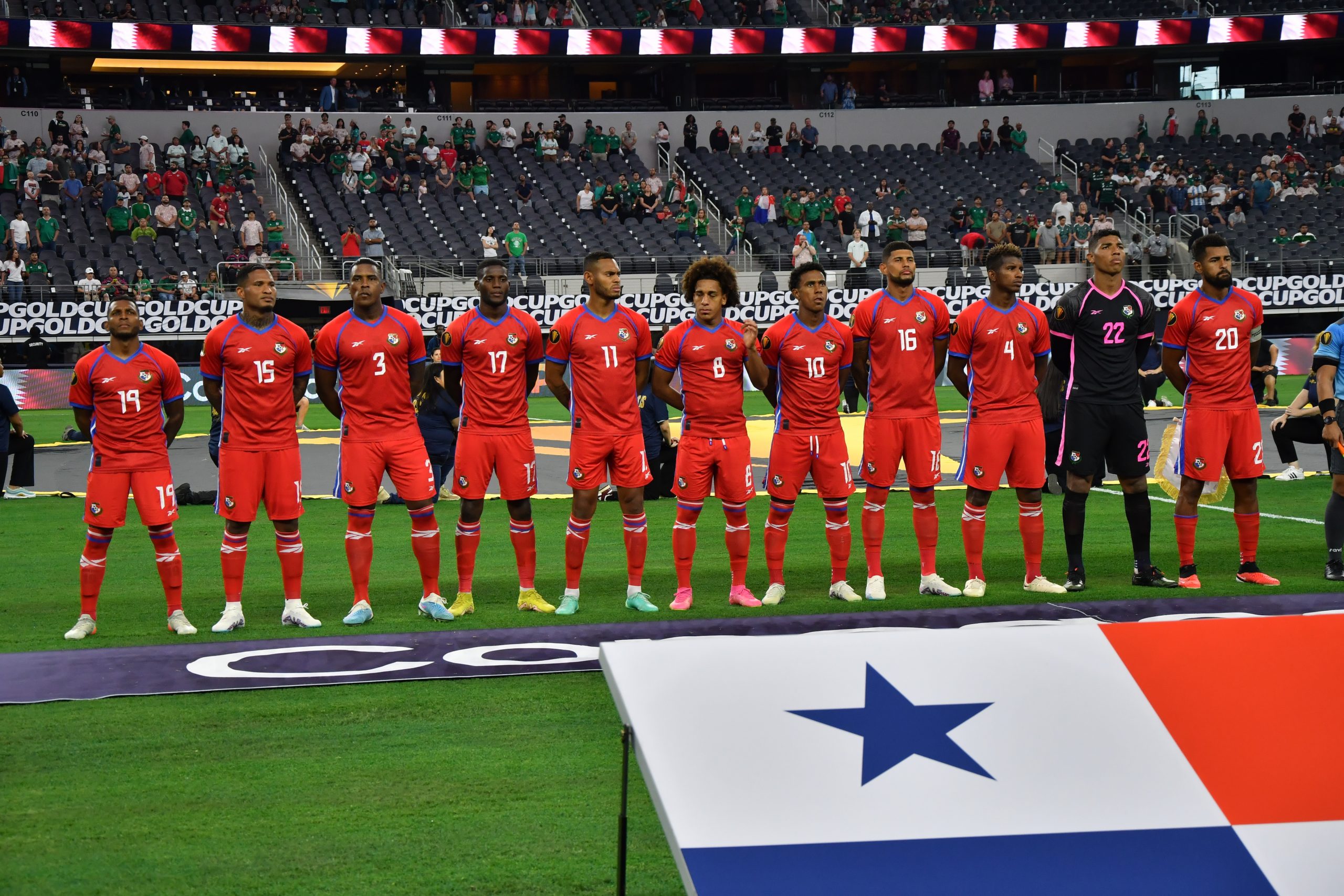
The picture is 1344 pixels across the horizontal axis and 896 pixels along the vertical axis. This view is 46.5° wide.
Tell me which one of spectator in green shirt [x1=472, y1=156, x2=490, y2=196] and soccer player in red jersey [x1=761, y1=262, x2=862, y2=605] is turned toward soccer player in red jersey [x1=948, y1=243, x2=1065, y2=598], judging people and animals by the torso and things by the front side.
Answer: the spectator in green shirt

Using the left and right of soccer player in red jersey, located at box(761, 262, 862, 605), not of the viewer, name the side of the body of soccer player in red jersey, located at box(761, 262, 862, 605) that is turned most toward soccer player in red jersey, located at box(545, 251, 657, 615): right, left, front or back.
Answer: right

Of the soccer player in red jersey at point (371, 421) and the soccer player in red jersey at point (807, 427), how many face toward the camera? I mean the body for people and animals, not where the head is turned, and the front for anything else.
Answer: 2

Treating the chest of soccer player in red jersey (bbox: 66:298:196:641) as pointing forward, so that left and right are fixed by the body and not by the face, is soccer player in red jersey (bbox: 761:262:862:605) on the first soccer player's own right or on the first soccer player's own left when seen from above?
on the first soccer player's own left

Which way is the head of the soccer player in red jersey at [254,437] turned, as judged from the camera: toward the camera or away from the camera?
toward the camera

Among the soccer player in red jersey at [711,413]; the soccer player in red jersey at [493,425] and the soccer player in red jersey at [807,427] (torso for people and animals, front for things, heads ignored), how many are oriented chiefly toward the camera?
3

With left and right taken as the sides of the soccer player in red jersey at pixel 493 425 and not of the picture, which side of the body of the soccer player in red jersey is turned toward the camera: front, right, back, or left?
front

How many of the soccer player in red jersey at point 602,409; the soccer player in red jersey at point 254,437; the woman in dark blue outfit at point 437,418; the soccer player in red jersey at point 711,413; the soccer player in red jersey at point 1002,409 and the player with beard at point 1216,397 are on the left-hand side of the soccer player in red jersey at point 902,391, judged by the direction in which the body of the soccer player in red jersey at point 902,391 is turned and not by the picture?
2

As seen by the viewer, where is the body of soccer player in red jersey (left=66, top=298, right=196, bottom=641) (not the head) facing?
toward the camera

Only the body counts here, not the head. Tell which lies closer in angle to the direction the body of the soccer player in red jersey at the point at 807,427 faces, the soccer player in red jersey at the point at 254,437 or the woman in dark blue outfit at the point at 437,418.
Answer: the soccer player in red jersey

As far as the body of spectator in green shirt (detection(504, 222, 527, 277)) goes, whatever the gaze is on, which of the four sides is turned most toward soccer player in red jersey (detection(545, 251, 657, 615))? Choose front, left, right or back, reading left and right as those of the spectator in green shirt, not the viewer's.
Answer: front

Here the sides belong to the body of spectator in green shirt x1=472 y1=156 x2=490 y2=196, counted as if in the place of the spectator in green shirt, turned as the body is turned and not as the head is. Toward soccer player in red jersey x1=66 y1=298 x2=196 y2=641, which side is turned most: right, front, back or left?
front

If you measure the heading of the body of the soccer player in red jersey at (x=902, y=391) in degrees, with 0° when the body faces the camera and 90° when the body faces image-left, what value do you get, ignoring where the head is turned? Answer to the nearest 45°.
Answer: approximately 0°

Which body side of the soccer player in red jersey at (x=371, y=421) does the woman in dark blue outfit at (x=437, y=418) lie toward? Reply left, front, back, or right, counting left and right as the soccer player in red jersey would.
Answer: back

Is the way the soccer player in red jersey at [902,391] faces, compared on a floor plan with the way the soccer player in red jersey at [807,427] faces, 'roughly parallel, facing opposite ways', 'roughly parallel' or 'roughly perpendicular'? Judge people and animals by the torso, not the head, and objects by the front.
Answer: roughly parallel

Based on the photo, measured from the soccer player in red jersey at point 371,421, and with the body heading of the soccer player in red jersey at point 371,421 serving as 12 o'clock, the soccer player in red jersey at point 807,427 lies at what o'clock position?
the soccer player in red jersey at point 807,427 is roughly at 9 o'clock from the soccer player in red jersey at point 371,421.
